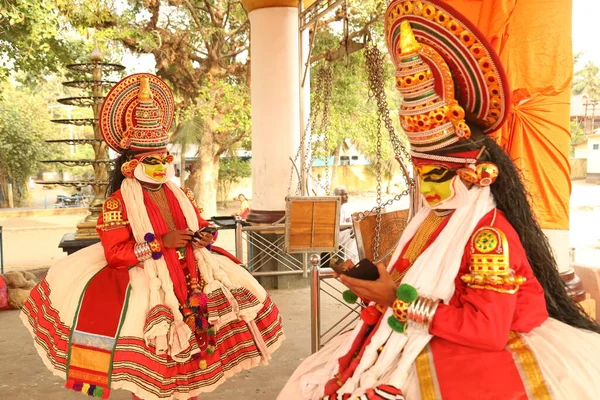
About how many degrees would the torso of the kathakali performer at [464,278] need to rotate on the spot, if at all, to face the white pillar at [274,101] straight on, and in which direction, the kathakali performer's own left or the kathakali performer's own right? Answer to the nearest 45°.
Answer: approximately 45° to the kathakali performer's own right

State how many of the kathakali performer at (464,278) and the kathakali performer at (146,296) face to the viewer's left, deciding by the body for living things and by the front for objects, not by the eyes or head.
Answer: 1

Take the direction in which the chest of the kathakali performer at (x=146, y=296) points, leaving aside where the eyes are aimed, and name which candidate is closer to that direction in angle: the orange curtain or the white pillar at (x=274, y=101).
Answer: the orange curtain

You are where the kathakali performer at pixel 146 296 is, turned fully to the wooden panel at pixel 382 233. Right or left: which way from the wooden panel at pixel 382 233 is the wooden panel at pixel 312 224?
left

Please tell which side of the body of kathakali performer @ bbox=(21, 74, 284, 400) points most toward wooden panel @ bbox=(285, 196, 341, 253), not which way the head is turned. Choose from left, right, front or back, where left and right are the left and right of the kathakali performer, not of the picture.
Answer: left

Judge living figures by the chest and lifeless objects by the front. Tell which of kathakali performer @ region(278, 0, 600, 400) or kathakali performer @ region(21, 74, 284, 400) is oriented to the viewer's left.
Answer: kathakali performer @ region(278, 0, 600, 400)

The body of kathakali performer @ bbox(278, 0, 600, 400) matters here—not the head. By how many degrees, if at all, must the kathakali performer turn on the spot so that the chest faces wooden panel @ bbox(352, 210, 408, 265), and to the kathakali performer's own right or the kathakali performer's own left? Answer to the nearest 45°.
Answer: approximately 90° to the kathakali performer's own right

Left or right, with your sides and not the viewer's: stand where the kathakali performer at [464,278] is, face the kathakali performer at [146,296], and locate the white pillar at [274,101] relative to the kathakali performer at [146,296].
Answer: right

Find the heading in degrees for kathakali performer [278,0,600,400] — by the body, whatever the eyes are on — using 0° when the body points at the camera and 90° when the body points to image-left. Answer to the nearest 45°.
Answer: approximately 90°

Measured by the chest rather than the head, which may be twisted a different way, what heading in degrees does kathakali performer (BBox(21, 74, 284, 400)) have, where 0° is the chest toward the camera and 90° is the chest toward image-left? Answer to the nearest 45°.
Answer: approximately 315°
